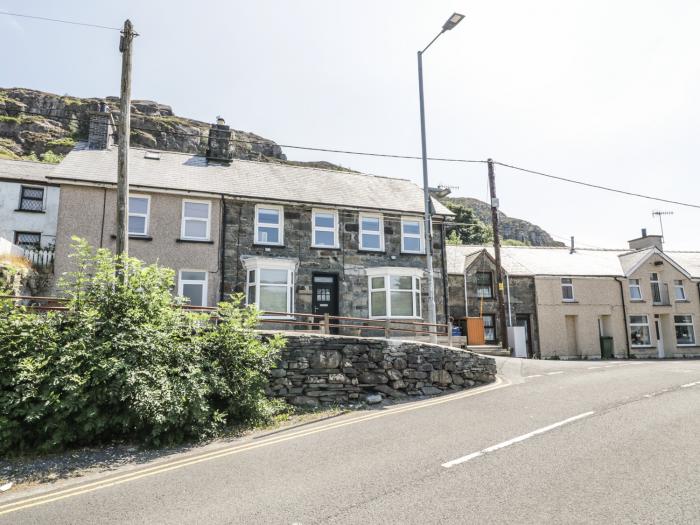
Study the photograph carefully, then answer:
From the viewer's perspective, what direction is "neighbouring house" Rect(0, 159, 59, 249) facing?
toward the camera

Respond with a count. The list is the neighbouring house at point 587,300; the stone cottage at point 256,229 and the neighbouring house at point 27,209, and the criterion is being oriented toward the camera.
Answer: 3

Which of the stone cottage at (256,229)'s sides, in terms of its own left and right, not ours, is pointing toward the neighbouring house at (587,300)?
left

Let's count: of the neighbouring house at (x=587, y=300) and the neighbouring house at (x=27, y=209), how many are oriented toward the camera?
2

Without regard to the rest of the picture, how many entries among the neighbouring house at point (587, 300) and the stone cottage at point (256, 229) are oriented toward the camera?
2

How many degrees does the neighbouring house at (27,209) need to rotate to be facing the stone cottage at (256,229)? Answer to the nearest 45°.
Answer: approximately 45° to its left

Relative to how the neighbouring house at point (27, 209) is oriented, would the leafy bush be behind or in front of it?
in front

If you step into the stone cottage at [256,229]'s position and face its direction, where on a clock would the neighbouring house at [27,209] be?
The neighbouring house is roughly at 4 o'clock from the stone cottage.

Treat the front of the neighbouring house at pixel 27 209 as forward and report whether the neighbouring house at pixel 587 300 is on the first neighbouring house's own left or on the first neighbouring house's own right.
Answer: on the first neighbouring house's own left
